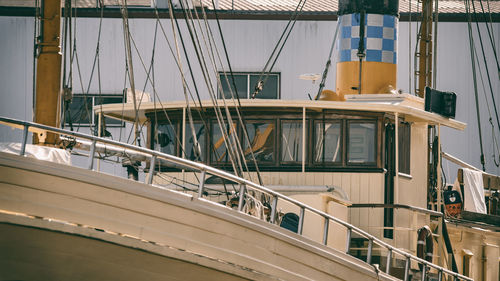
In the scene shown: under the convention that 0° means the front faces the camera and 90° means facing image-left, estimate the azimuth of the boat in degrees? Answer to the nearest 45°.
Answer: approximately 45°

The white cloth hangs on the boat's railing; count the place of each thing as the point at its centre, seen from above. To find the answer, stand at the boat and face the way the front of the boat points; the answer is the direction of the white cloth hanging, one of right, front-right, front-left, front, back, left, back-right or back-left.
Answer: back
